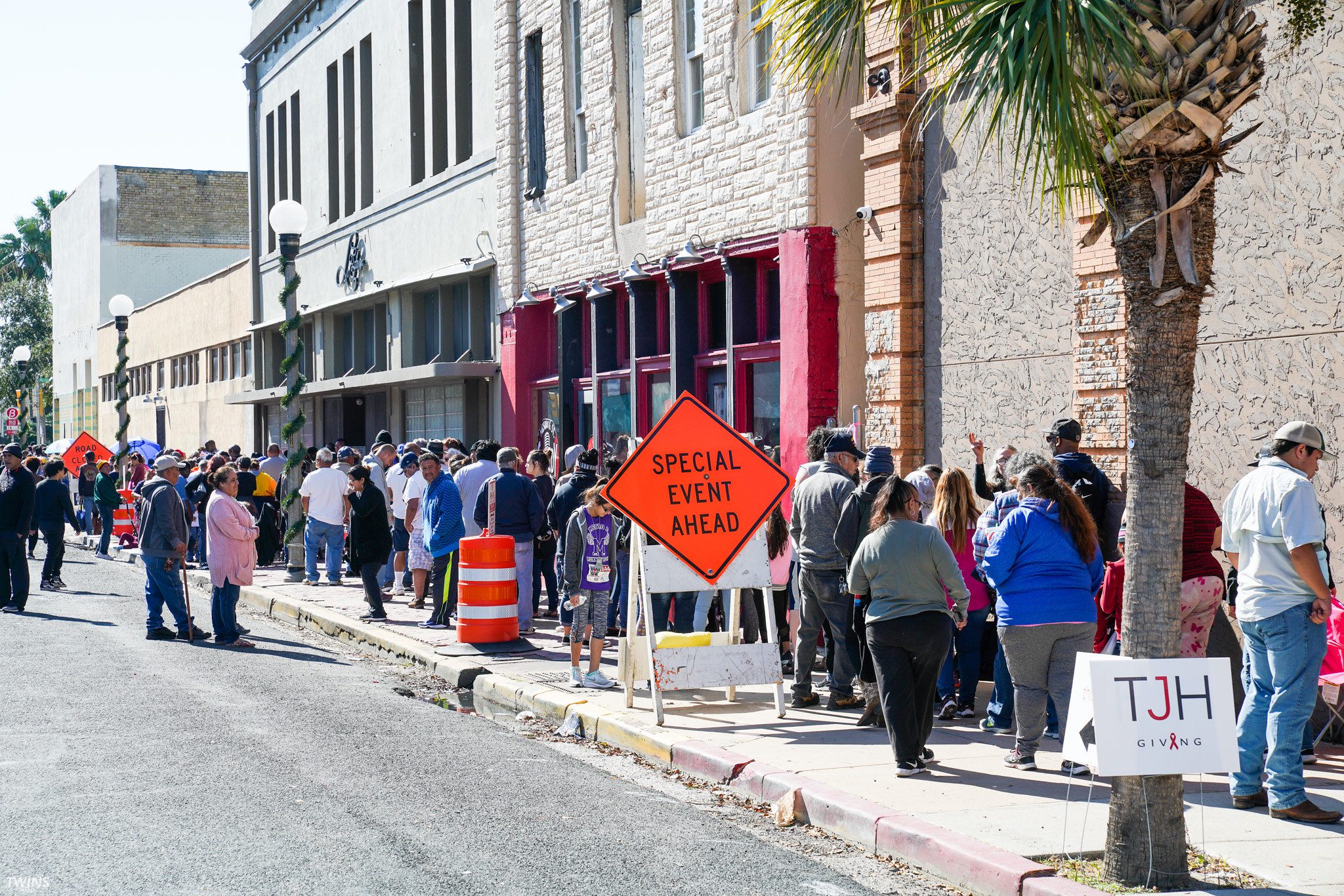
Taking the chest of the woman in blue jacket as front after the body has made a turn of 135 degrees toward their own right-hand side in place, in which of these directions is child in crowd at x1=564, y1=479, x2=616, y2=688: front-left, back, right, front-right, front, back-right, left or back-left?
back-left

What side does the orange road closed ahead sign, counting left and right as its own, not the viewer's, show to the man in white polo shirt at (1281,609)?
front

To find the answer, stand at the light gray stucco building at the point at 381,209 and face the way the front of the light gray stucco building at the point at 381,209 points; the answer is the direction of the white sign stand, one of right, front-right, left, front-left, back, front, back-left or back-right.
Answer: front-left

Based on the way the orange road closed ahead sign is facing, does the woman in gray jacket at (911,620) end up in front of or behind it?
in front

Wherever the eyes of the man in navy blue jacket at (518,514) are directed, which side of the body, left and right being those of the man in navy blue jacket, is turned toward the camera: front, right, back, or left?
back

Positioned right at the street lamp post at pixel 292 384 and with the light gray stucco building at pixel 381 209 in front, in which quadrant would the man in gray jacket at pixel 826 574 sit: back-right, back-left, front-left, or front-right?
back-right

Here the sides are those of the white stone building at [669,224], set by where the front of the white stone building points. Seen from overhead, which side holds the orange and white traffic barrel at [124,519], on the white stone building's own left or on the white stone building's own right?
on the white stone building's own right

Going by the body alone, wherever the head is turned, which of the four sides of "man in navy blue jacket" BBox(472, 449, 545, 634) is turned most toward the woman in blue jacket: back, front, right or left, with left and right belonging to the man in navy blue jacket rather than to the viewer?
back

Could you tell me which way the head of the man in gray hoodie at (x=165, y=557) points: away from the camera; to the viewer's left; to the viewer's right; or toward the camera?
to the viewer's right

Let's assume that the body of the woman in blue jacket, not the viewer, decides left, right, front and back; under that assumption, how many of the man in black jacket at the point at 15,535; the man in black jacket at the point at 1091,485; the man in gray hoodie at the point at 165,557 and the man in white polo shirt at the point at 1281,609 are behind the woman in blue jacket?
1

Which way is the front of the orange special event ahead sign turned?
toward the camera
